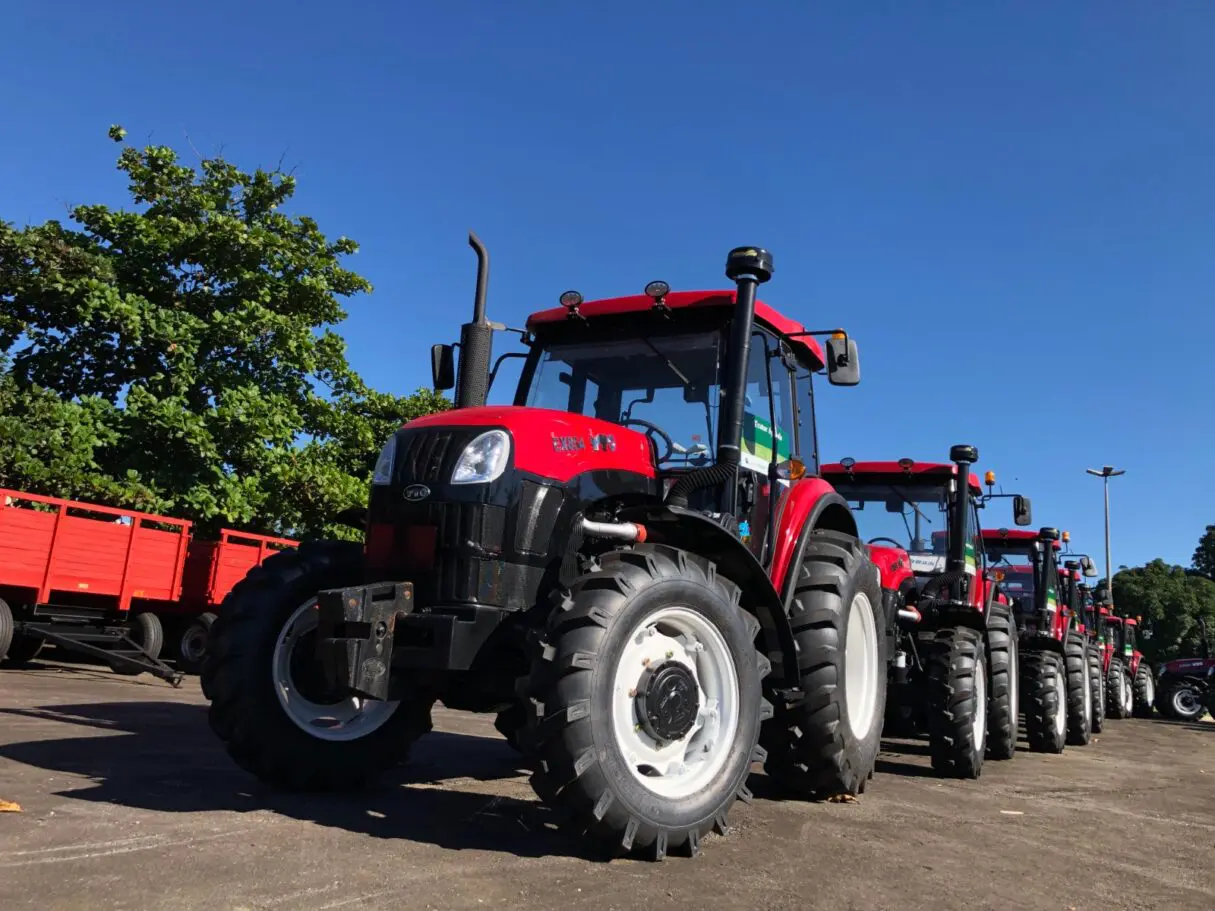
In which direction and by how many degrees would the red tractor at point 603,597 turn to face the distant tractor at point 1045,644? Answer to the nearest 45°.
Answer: approximately 180°

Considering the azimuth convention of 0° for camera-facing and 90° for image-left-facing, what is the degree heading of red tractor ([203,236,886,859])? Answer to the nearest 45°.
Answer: approximately 45°

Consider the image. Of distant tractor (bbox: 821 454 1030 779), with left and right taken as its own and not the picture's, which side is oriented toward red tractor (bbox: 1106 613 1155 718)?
back

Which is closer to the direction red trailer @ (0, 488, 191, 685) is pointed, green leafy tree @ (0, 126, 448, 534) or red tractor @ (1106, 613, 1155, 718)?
the red tractor

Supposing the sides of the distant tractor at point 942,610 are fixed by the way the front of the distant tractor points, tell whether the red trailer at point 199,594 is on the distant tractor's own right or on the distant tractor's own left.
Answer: on the distant tractor's own right

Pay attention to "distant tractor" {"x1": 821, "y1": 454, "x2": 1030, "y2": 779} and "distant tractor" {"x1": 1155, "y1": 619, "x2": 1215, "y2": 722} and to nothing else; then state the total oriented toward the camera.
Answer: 1

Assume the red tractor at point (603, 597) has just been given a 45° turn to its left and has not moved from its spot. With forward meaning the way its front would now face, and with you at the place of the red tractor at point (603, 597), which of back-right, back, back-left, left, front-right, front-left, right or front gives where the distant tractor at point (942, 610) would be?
back-left

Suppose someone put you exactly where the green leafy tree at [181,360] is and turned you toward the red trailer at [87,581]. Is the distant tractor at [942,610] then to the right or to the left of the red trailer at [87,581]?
left

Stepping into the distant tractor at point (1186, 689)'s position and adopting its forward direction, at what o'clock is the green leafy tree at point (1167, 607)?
The green leafy tree is roughly at 3 o'clock from the distant tractor.

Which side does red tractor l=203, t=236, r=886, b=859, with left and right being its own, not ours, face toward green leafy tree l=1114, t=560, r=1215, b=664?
back

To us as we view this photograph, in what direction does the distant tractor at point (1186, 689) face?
facing to the left of the viewer

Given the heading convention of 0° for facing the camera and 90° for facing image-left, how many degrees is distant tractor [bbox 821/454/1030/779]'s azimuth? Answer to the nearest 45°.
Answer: approximately 0°
